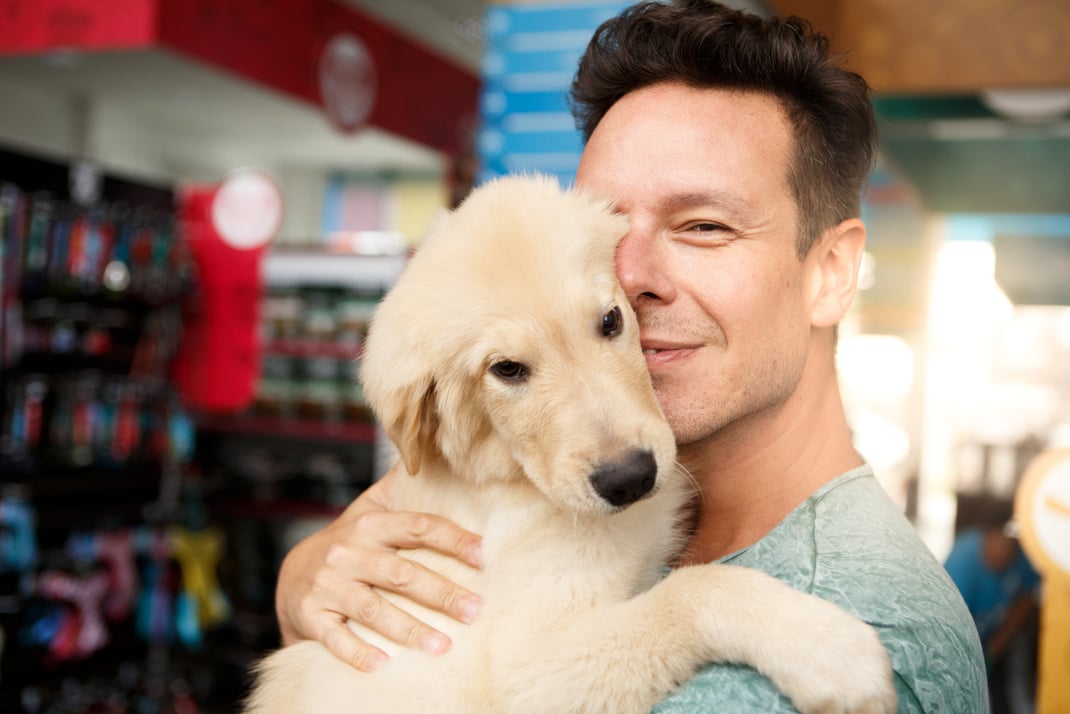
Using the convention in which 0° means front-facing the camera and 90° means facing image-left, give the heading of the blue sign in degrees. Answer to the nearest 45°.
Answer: approximately 0°

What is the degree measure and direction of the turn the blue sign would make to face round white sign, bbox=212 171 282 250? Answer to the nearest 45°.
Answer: approximately 135° to its right

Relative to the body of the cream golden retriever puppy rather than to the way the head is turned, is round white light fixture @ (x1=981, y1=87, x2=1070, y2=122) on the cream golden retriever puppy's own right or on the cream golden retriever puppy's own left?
on the cream golden retriever puppy's own left

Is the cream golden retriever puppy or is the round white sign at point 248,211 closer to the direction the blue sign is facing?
the cream golden retriever puppy

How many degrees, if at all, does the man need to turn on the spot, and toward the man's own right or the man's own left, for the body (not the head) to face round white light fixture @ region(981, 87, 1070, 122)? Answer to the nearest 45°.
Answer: approximately 180°

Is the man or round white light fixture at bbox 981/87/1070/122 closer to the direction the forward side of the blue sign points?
the man

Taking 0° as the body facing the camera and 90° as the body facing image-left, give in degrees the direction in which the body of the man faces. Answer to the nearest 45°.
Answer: approximately 45°

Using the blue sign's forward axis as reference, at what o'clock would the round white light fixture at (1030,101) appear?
The round white light fixture is roughly at 10 o'clock from the blue sign.
